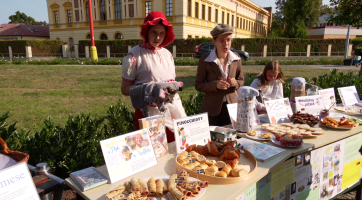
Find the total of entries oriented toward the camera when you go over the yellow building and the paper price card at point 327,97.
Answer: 2

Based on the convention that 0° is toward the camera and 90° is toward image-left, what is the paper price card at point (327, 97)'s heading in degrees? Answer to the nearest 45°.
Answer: approximately 0°

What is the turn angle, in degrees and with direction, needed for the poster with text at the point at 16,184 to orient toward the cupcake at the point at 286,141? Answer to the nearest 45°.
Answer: approximately 90° to its left

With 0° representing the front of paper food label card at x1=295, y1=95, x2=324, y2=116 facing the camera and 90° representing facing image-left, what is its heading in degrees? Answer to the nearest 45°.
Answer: approximately 0°

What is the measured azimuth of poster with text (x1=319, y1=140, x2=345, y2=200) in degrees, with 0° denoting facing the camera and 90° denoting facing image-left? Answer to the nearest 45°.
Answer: approximately 315°
